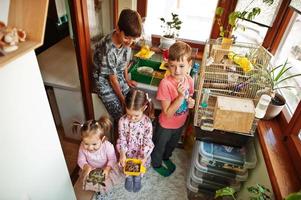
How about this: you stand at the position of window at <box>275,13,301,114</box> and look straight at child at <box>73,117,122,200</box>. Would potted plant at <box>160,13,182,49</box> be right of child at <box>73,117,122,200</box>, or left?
right

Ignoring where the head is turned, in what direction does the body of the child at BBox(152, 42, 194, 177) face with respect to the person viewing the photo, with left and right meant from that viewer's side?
facing the viewer and to the right of the viewer

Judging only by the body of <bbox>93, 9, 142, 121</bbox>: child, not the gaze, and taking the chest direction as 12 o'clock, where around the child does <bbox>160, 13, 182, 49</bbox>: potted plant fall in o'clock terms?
The potted plant is roughly at 9 o'clock from the child.

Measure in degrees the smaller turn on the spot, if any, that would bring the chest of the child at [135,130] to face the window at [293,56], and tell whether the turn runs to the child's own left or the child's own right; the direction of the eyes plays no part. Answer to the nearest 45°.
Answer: approximately 90° to the child's own left

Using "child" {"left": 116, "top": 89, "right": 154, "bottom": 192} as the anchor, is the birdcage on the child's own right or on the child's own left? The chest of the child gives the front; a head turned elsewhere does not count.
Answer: on the child's own left

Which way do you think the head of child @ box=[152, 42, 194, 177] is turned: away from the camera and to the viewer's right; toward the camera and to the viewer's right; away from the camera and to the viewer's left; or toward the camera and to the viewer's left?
toward the camera and to the viewer's left

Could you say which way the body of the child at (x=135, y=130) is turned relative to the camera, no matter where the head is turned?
toward the camera

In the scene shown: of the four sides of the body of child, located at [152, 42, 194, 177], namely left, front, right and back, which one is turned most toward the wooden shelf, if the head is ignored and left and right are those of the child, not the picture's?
right
